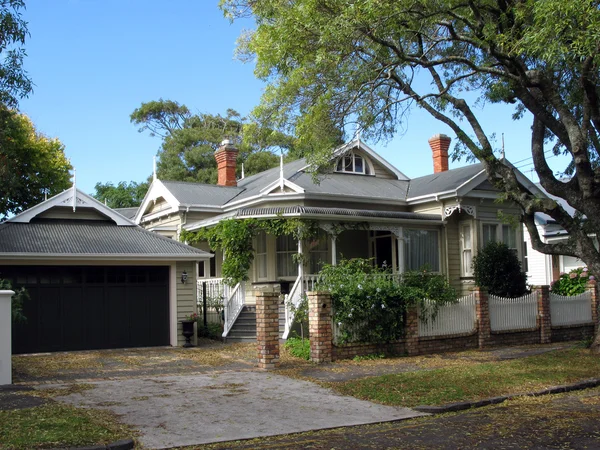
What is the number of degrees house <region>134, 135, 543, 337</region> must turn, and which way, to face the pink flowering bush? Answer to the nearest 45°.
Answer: approximately 90° to its left

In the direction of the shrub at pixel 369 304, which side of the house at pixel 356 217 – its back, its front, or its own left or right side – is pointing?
front

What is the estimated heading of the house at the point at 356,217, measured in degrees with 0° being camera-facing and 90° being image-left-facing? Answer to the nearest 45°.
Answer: approximately 0°

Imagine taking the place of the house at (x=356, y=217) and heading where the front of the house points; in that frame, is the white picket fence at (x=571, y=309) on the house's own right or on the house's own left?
on the house's own left

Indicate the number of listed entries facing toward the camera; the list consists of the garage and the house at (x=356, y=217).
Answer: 2

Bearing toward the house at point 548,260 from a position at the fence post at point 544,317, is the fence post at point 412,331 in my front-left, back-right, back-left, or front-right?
back-left

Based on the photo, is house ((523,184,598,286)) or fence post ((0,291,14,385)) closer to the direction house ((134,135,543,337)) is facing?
the fence post

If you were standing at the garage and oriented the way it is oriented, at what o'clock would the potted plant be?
The potted plant is roughly at 9 o'clock from the garage.

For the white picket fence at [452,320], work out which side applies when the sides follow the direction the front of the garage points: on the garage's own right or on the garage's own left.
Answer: on the garage's own left

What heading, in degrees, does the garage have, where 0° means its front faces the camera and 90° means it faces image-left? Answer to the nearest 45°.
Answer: approximately 0°

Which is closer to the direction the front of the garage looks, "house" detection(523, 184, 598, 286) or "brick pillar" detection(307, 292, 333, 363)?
the brick pillar
